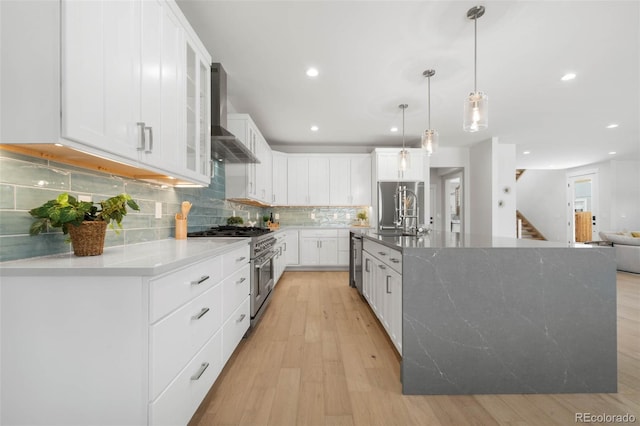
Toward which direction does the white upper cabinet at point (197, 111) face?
to the viewer's right

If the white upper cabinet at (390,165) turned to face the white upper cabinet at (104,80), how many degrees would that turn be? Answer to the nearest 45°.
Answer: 0° — it already faces it

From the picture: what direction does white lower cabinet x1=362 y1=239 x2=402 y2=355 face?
to the viewer's left

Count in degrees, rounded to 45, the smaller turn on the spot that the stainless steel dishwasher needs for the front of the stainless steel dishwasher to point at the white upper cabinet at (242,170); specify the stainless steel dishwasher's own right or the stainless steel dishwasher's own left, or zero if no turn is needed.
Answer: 0° — it already faces it

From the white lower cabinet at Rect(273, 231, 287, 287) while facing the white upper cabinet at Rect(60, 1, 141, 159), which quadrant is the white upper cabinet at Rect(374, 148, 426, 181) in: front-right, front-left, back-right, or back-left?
back-left

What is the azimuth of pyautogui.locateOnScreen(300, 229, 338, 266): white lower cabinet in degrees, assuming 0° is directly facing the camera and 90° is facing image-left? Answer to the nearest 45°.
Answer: approximately 0°

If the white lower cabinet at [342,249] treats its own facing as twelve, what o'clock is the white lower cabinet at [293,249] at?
the white lower cabinet at [293,249] is roughly at 3 o'clock from the white lower cabinet at [342,249].

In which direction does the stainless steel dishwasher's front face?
to the viewer's left

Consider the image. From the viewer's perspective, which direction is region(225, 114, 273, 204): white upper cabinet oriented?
to the viewer's right

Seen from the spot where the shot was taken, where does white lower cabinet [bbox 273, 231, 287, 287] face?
facing to the right of the viewer

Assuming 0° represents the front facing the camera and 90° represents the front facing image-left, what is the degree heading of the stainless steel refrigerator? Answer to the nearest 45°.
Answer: approximately 0°

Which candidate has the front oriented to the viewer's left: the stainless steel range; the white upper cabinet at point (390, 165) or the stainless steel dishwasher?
the stainless steel dishwasher
